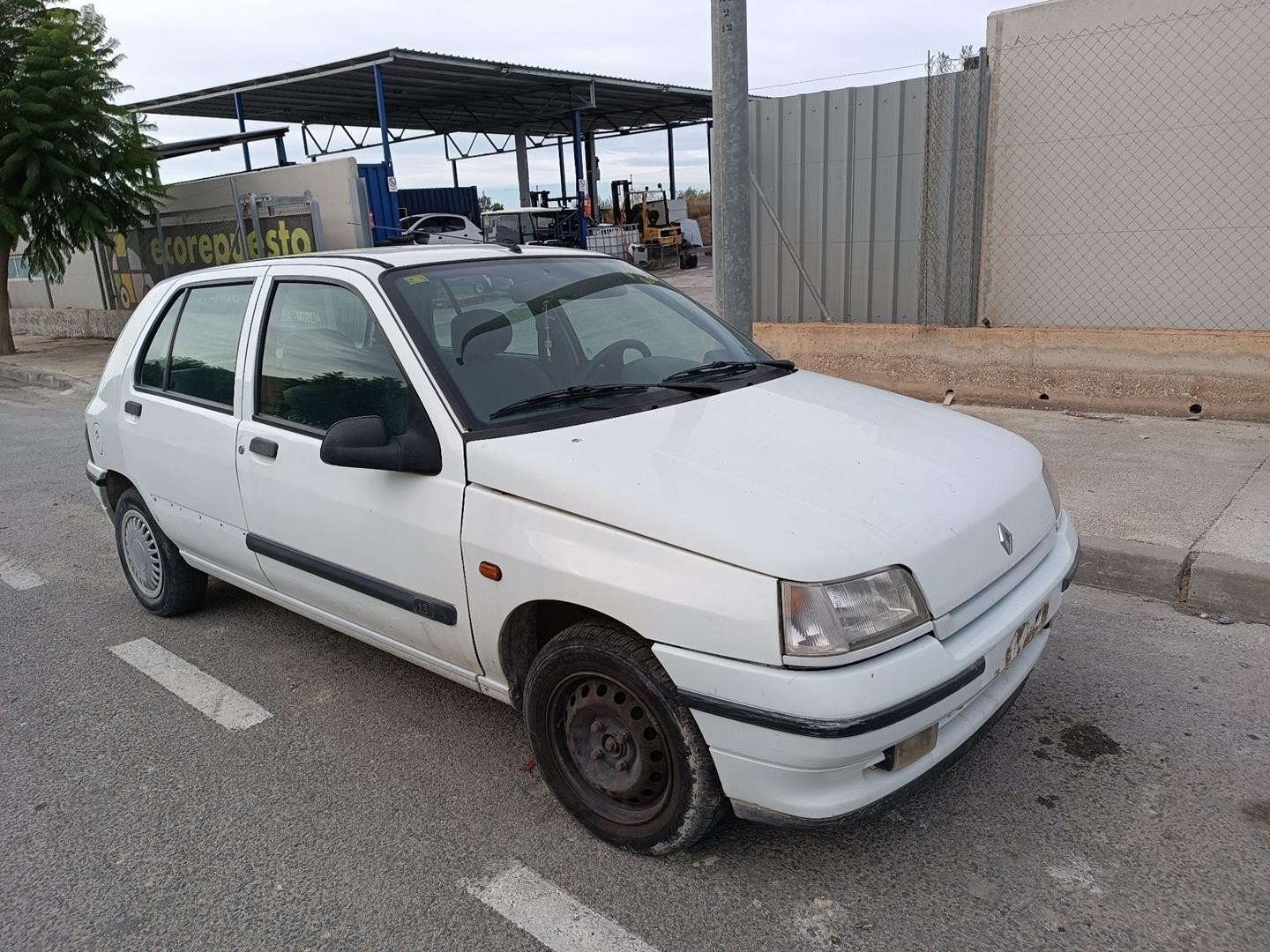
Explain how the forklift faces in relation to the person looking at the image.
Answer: facing away from the viewer and to the left of the viewer

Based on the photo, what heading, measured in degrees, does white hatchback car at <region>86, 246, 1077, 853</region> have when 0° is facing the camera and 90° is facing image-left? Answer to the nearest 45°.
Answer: approximately 315°

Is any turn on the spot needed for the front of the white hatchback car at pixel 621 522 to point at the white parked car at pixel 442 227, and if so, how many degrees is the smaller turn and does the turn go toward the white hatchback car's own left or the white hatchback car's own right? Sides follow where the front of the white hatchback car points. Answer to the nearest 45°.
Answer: approximately 135° to the white hatchback car's own left

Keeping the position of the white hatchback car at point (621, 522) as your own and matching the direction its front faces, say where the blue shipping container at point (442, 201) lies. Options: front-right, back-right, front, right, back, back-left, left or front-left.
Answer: back-left

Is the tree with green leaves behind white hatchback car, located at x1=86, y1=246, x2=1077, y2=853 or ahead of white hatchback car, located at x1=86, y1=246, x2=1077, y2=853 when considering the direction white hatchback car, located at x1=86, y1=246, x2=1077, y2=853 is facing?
behind

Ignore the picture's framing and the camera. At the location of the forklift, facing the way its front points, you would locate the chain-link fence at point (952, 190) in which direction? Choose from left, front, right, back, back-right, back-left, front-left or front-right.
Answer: back-left

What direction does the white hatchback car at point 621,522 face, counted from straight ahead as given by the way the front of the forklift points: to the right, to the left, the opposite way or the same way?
the opposite way

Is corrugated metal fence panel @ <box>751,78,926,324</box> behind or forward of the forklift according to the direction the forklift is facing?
behind

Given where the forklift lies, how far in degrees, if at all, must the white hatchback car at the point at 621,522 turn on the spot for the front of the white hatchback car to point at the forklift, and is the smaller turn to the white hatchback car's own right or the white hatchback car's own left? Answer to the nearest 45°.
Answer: approximately 135° to the white hatchback car's own left

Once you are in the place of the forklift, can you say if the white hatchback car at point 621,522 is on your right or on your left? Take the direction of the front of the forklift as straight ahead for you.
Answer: on your left
